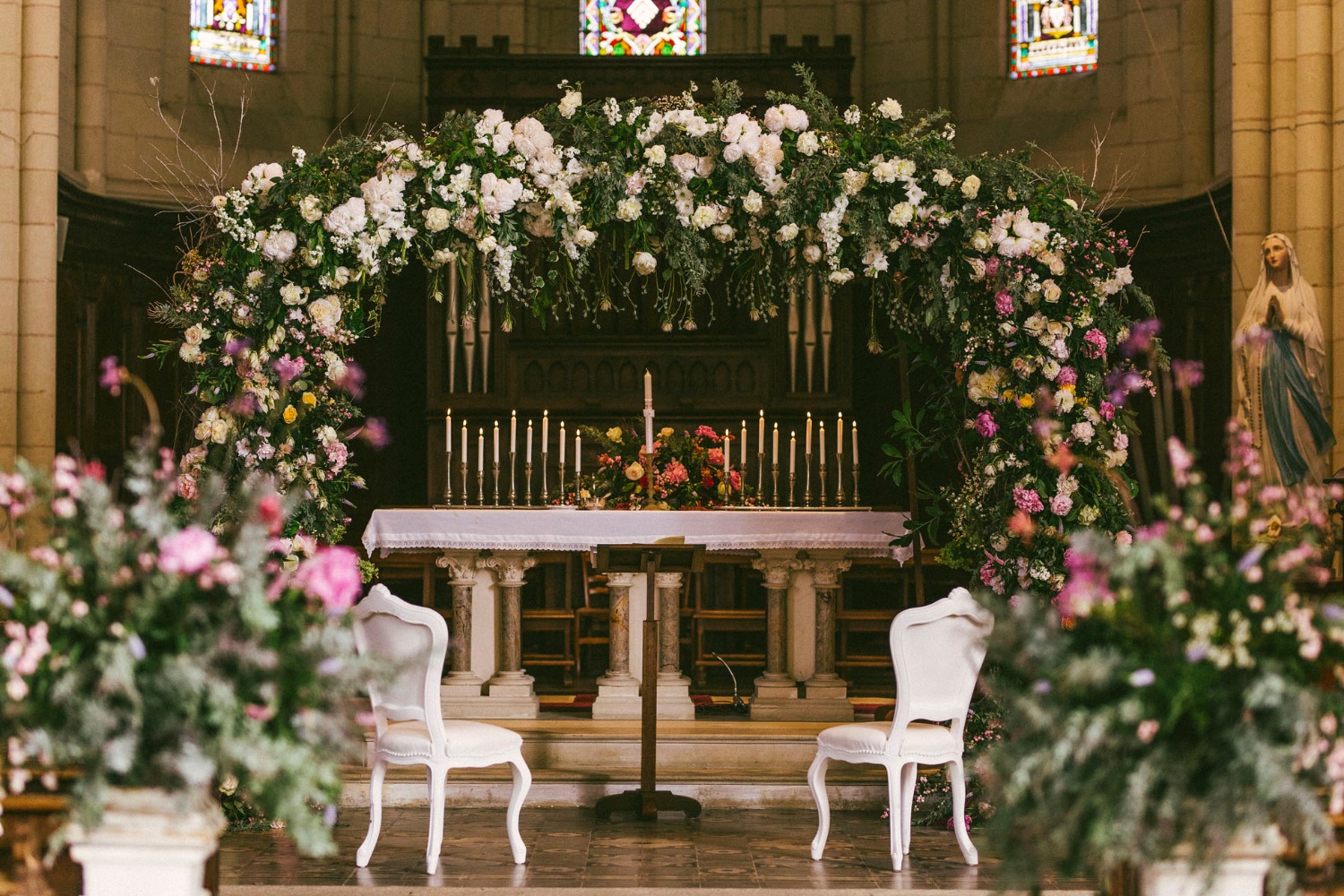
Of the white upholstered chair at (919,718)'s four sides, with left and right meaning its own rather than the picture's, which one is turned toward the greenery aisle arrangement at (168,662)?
left

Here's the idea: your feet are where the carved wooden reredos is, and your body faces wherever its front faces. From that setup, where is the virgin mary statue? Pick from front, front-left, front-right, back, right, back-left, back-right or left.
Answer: front-left

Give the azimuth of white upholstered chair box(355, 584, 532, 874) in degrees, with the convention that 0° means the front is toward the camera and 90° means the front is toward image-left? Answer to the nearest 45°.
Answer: approximately 225°

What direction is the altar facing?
toward the camera

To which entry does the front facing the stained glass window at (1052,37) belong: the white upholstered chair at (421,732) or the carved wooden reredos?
the white upholstered chair

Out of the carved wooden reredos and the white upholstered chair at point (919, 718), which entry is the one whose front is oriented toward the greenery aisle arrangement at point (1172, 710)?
the carved wooden reredos

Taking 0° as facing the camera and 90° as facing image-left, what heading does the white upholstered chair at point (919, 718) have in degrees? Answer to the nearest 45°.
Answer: approximately 135°

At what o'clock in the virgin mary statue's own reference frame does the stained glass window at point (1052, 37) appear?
The stained glass window is roughly at 4 o'clock from the virgin mary statue.

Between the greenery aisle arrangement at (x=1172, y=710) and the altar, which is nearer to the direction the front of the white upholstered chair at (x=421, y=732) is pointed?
the altar

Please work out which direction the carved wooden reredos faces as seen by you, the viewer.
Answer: facing the viewer
